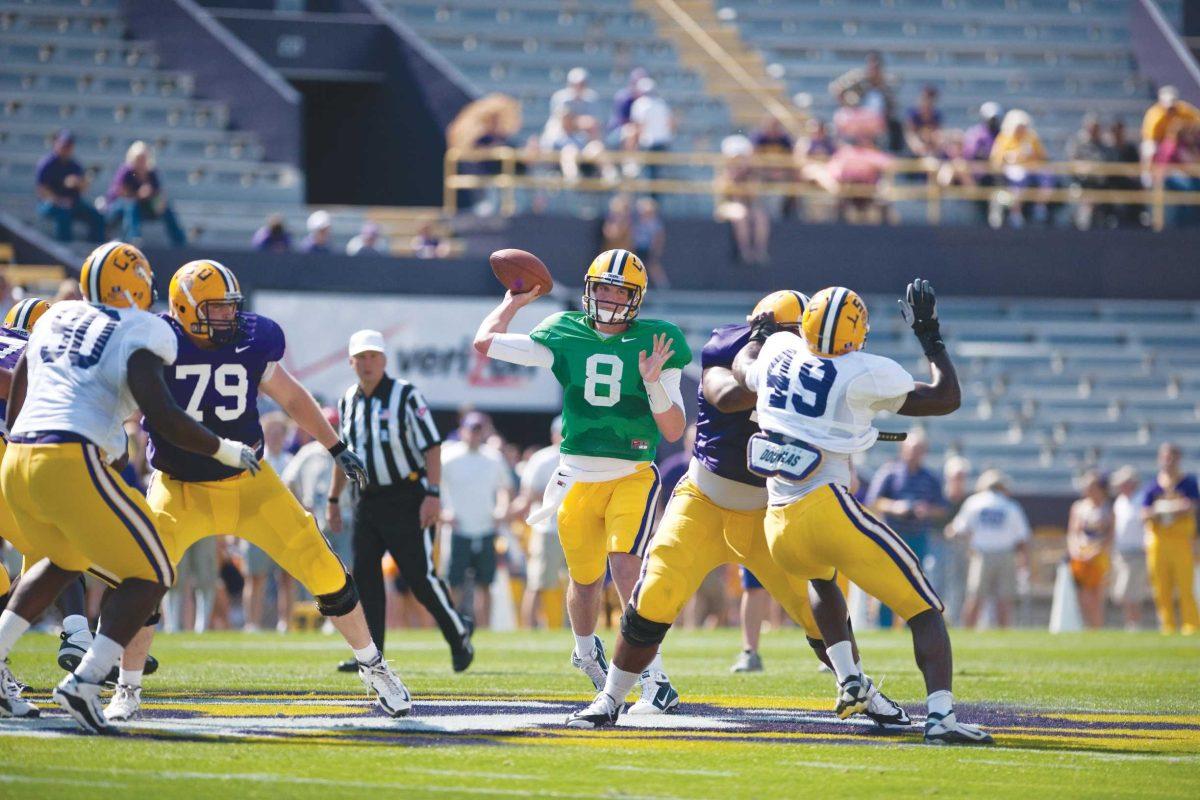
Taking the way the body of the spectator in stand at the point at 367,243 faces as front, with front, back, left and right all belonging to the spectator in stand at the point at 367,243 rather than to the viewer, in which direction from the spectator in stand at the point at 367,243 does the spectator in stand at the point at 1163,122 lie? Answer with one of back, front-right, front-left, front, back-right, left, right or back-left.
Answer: left

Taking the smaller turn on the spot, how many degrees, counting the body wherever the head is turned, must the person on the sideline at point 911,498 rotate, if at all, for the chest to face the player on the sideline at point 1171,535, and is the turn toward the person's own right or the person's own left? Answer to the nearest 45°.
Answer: approximately 90° to the person's own left

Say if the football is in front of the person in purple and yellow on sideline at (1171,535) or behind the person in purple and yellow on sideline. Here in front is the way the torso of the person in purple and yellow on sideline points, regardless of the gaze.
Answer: in front

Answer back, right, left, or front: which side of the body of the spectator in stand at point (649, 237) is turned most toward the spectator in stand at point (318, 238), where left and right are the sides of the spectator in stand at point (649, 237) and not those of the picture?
right

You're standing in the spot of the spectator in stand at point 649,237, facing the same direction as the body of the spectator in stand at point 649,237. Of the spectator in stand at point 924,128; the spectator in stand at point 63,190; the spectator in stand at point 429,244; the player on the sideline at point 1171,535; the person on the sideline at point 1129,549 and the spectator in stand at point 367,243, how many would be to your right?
3

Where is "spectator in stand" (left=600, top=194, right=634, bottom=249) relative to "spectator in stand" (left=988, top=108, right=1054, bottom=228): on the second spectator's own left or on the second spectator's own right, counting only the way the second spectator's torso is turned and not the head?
on the second spectator's own right

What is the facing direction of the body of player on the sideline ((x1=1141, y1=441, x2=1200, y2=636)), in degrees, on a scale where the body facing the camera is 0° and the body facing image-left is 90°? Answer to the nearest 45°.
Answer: approximately 0°

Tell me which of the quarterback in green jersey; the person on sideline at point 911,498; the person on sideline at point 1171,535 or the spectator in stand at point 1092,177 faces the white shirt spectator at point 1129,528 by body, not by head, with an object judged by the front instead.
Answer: the spectator in stand at point 1092,177
